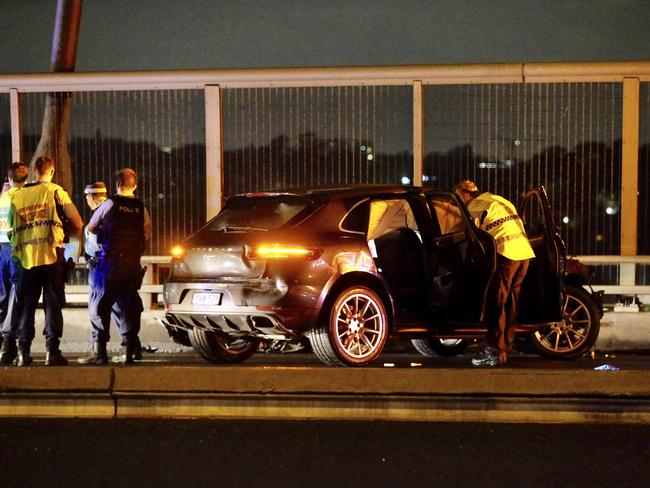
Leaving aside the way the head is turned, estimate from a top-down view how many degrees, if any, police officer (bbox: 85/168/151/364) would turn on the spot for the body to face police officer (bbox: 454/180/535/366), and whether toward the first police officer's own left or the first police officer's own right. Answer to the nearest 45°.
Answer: approximately 135° to the first police officer's own right

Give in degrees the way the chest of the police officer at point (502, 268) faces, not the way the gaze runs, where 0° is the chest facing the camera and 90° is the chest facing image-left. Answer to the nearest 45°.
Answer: approximately 90°

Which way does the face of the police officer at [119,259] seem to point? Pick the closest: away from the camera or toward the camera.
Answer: away from the camera

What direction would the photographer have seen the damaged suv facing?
facing away from the viewer and to the right of the viewer

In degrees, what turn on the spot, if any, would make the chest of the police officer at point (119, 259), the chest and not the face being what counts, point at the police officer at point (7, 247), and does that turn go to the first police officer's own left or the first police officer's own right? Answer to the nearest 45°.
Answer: approximately 45° to the first police officer's own left
